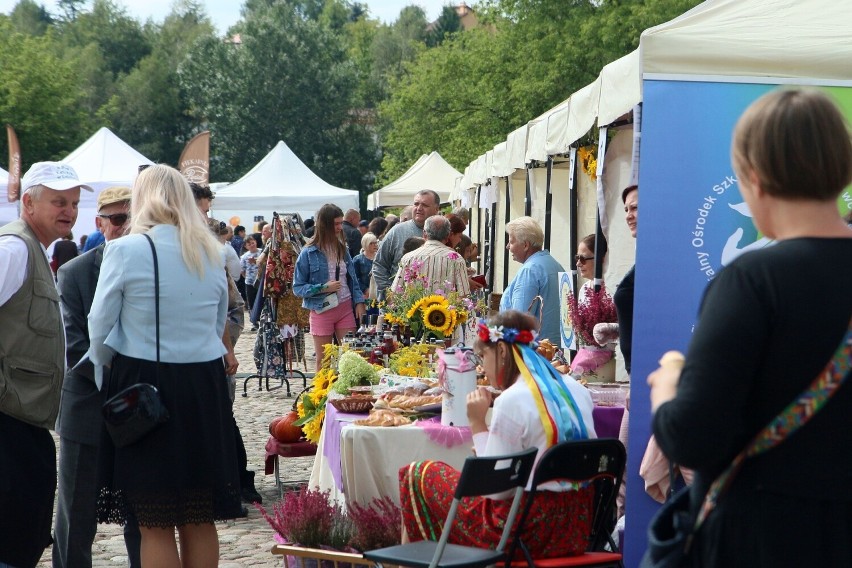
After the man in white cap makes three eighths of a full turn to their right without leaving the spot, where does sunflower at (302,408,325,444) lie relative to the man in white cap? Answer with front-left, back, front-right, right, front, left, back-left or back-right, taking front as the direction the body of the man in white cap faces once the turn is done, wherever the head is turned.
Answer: back-right

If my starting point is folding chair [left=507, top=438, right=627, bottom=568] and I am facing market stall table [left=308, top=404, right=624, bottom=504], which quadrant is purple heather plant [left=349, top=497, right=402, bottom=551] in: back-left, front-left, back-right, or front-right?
front-left

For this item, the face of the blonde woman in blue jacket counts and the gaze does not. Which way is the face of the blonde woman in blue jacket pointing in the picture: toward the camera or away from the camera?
away from the camera

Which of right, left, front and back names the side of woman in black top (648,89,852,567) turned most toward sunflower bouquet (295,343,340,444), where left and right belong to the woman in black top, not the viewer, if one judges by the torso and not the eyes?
front

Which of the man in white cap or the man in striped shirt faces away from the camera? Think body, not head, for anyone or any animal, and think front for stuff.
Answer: the man in striped shirt

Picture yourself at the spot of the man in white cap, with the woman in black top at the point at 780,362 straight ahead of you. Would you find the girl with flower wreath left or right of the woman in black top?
left

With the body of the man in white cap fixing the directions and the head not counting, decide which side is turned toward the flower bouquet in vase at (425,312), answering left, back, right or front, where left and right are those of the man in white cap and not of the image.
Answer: left

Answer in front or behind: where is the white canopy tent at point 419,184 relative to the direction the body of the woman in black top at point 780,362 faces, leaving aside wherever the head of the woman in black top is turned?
in front

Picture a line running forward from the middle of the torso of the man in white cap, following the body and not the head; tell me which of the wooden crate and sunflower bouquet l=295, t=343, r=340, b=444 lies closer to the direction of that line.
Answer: the wooden crate

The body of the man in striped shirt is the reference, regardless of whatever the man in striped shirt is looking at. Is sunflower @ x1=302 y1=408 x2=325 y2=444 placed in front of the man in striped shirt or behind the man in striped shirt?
behind

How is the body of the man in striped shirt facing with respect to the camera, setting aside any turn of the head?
away from the camera

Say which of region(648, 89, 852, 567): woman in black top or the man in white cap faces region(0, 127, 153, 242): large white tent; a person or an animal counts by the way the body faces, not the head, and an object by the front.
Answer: the woman in black top

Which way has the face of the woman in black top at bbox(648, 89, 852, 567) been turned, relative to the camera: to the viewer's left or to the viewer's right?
to the viewer's left

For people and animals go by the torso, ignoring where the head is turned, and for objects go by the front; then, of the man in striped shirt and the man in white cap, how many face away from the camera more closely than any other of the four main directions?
1

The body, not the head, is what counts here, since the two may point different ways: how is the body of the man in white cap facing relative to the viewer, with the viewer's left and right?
facing the viewer and to the right of the viewer
